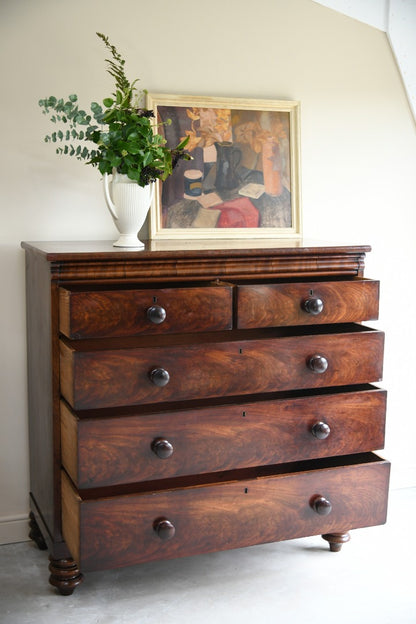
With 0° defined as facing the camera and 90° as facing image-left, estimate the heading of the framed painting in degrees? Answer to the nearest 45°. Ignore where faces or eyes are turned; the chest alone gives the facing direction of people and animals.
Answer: approximately 0°

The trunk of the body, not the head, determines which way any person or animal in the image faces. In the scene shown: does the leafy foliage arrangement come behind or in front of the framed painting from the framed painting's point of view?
in front

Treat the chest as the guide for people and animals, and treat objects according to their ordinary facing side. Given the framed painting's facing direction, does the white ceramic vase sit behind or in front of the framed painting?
in front
